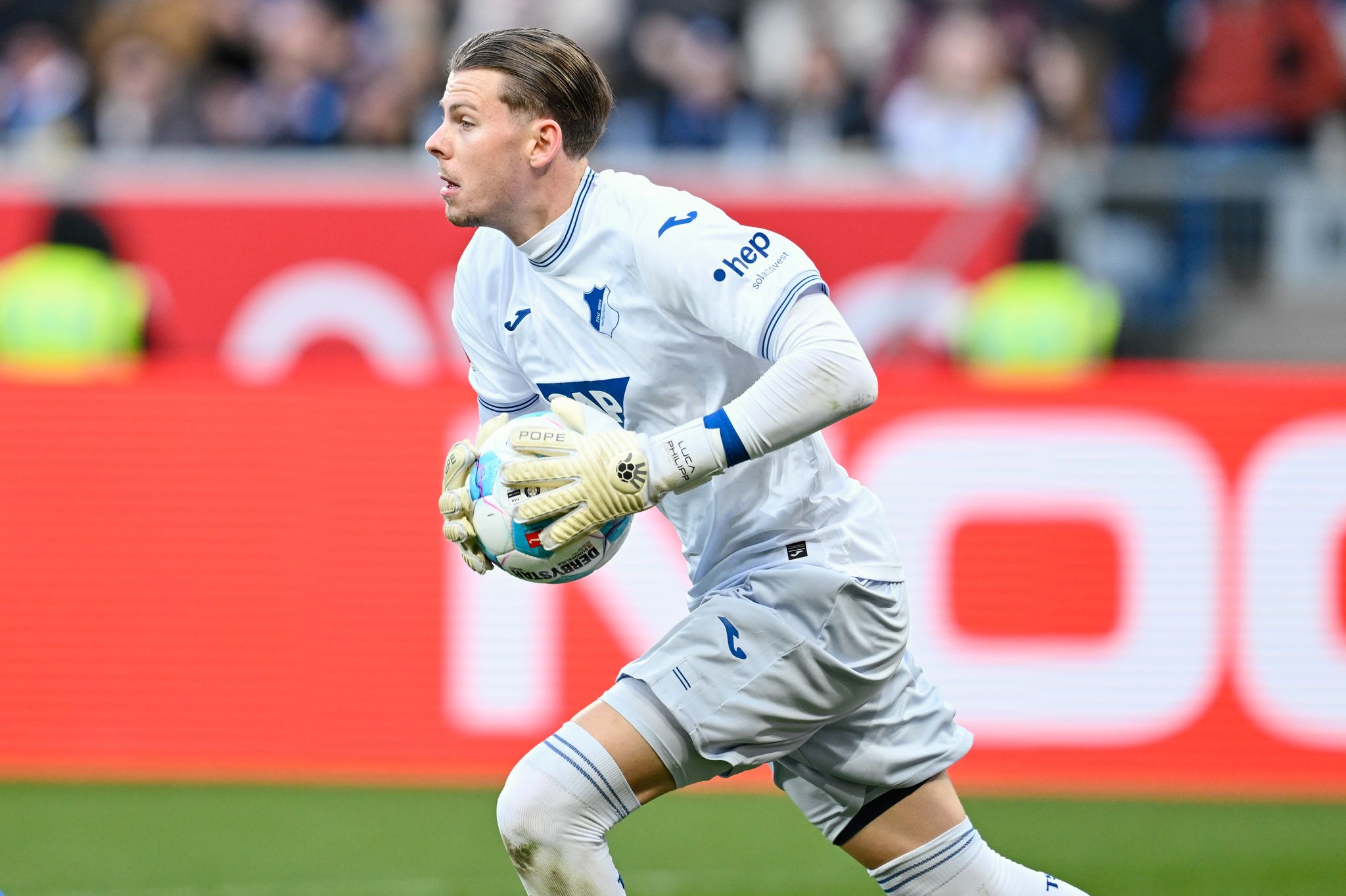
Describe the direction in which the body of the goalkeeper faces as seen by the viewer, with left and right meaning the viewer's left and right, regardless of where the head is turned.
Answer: facing the viewer and to the left of the viewer

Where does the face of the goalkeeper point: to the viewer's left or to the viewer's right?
to the viewer's left

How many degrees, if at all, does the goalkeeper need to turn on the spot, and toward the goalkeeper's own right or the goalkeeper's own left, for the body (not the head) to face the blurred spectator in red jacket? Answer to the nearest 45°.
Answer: approximately 180°
